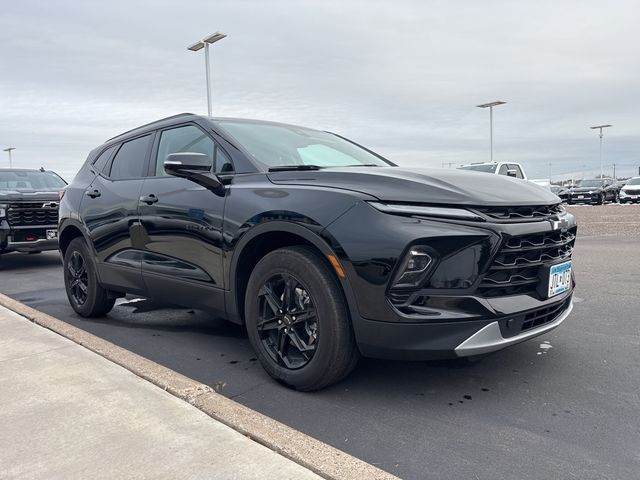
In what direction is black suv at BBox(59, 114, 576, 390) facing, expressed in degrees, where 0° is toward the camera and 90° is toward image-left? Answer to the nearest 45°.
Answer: approximately 315°

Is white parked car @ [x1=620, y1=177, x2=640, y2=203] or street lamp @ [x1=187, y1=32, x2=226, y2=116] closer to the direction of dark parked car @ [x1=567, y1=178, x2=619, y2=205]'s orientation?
the street lamp

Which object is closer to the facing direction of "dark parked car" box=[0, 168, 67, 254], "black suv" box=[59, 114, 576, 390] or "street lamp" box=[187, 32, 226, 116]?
the black suv

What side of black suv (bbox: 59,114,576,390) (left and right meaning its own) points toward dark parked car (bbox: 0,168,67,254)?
back

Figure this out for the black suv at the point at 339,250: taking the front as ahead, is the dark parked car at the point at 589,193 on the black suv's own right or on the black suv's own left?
on the black suv's own left

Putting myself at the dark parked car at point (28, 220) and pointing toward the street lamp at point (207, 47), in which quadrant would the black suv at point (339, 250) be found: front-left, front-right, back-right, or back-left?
back-right

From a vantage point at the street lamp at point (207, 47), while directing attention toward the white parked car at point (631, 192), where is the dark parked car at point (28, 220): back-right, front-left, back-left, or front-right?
back-right

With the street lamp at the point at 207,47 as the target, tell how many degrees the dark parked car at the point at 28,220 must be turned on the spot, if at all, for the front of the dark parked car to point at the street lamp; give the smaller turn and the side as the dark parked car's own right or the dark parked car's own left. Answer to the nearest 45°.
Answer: approximately 135° to the dark parked car's own left

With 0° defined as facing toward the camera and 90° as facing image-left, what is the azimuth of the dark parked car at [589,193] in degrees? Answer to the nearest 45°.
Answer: approximately 45°

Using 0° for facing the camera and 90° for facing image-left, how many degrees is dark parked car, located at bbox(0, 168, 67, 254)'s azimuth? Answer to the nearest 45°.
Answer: approximately 0°

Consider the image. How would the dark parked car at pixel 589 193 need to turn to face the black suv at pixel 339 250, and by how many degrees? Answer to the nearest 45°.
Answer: approximately 45° to its left
